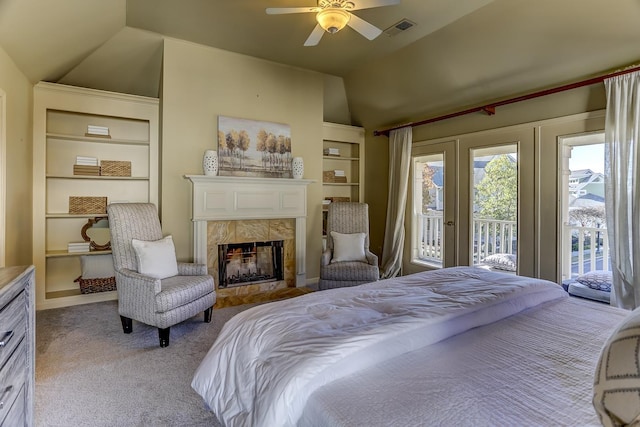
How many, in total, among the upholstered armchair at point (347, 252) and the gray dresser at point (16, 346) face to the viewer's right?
1

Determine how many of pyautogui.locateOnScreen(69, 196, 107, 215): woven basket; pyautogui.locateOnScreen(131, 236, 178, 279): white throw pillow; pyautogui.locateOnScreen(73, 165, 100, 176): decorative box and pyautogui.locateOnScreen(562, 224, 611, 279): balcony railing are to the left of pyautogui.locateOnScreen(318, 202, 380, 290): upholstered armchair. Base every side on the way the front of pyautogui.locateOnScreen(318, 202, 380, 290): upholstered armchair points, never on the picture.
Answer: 1

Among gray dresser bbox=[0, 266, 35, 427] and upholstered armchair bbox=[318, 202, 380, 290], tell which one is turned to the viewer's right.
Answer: the gray dresser

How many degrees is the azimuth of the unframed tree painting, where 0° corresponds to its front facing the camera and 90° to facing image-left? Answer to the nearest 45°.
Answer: approximately 315°

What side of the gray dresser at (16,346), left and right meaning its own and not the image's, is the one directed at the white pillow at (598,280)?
front

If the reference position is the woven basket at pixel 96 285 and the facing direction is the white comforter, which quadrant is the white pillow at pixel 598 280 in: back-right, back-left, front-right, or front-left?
front-left

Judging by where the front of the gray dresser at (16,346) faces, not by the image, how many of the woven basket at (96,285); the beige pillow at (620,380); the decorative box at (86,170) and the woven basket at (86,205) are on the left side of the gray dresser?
3

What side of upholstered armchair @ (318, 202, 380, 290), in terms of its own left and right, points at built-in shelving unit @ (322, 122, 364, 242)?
back

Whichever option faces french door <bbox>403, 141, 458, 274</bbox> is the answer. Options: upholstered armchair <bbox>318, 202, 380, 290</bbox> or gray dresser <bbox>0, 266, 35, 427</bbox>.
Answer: the gray dresser

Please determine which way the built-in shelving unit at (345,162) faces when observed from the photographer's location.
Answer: facing the viewer and to the right of the viewer

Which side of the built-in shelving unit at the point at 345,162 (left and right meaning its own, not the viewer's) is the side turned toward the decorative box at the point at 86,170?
right

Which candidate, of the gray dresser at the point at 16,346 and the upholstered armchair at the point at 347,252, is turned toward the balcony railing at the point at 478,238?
the gray dresser

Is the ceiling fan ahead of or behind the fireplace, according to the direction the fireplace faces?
ahead

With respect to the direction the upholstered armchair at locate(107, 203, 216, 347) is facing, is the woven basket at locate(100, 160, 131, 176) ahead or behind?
behind

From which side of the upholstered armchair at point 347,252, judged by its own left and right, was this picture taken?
front

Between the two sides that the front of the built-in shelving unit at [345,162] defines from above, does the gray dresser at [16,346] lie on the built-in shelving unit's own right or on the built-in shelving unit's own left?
on the built-in shelving unit's own right

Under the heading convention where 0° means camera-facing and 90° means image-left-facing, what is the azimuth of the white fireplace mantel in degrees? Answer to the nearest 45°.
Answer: approximately 315°

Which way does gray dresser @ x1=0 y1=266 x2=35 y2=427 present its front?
to the viewer's right

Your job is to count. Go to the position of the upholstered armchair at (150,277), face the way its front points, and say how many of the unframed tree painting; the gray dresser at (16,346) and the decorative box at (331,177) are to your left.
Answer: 2

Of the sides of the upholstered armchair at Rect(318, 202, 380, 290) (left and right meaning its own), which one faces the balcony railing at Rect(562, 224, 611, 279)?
left
